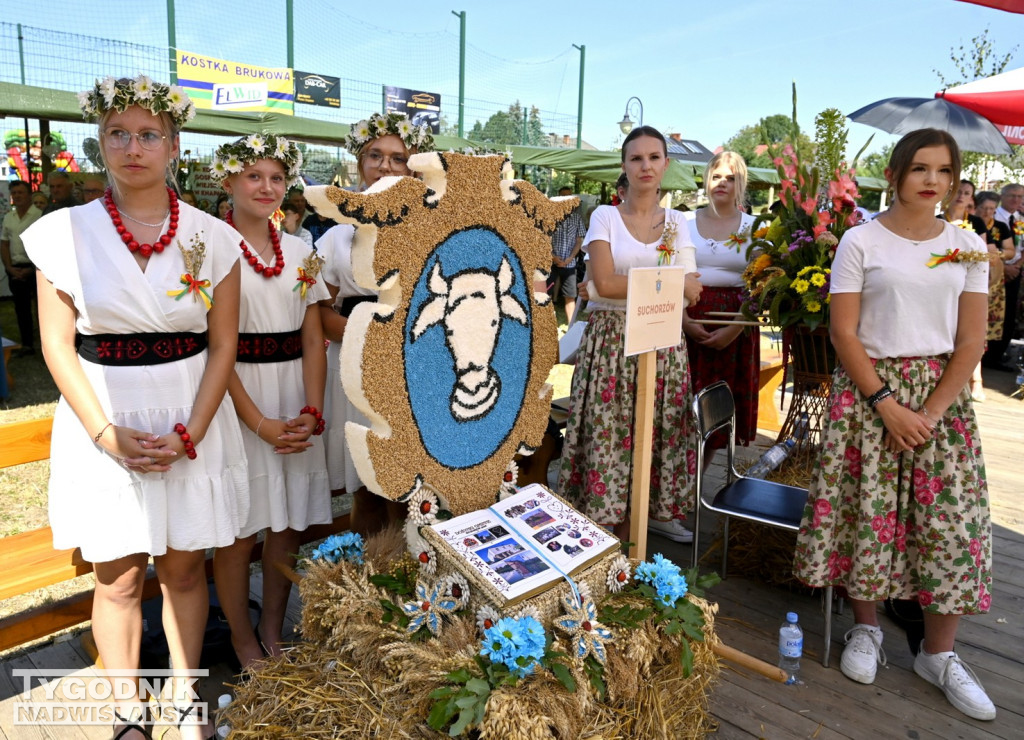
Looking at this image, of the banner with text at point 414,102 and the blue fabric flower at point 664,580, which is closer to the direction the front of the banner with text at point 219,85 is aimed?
the blue fabric flower

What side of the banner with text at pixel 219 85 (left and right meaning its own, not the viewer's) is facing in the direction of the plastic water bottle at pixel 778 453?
front

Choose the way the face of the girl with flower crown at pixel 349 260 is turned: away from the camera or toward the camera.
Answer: toward the camera

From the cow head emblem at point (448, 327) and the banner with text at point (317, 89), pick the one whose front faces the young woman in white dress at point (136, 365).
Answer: the banner with text

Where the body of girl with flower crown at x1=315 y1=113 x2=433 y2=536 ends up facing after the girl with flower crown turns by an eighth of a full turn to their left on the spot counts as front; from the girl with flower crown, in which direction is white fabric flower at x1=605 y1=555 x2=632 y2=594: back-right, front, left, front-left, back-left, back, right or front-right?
front

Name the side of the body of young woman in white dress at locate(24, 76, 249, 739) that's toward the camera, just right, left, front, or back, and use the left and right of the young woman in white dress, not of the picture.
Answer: front

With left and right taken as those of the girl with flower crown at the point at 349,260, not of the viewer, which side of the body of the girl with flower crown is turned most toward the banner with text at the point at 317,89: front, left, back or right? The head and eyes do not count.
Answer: back

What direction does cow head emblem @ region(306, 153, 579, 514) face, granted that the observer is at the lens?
facing the viewer and to the right of the viewer

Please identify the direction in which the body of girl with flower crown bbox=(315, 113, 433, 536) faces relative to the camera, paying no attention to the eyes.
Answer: toward the camera

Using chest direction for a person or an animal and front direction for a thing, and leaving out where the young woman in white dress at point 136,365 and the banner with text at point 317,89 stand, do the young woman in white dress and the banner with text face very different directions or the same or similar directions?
same or similar directions

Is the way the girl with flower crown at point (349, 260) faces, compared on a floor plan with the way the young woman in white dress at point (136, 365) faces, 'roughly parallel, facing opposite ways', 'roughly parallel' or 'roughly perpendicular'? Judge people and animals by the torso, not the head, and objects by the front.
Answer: roughly parallel

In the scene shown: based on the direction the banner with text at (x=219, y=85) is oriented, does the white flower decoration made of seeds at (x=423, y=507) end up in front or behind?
in front

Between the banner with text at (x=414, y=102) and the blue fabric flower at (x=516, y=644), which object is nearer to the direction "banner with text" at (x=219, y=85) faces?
the blue fabric flower

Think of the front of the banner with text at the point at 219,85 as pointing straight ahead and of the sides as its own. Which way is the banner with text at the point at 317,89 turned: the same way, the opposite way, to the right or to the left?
the same way
